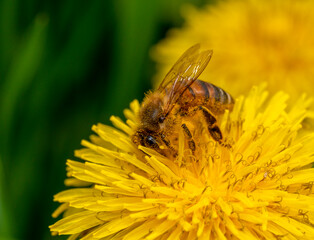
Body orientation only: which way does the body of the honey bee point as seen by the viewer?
to the viewer's left

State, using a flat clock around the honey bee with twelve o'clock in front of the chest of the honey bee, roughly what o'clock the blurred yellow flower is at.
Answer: The blurred yellow flower is roughly at 4 o'clock from the honey bee.
